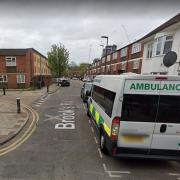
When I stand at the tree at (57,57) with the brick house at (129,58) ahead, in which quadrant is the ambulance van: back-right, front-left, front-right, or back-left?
front-right

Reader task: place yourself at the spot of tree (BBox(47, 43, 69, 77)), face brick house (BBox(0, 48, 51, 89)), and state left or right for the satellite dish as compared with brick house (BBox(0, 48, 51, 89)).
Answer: left

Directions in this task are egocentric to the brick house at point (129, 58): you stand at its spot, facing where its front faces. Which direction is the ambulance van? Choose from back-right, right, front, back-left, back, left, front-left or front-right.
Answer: front-left

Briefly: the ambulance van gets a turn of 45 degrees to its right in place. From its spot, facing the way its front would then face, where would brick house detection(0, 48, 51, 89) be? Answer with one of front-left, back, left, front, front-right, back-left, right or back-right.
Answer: front-left

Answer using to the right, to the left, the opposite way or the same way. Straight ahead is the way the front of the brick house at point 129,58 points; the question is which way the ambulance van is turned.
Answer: to the right

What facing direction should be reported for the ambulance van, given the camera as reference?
facing away from the viewer and to the left of the viewer

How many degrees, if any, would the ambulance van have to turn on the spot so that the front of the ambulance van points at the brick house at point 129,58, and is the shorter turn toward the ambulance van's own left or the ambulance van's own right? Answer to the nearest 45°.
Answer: approximately 45° to the ambulance van's own right

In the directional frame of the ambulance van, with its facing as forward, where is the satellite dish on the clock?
The satellite dish is roughly at 2 o'clock from the ambulance van.

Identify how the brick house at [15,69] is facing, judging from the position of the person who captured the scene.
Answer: facing the viewer and to the right of the viewer
